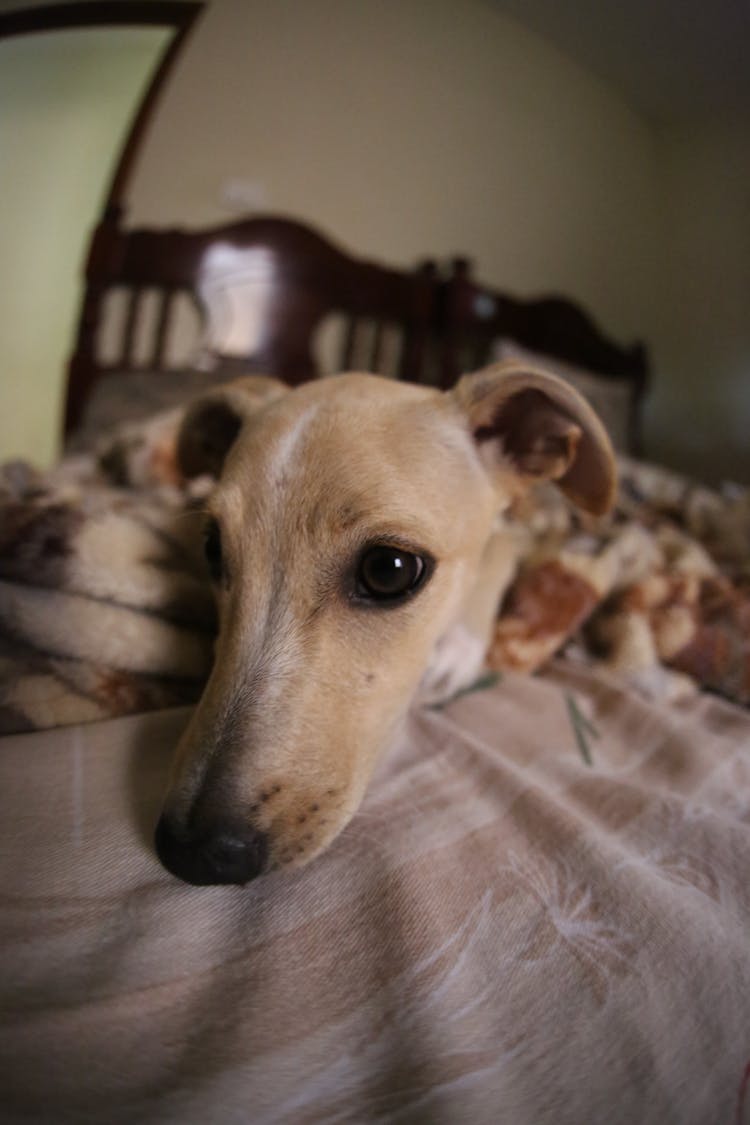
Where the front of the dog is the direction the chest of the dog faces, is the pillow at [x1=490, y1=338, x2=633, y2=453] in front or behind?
behind

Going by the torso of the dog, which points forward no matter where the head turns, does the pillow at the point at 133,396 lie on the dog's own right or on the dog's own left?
on the dog's own right

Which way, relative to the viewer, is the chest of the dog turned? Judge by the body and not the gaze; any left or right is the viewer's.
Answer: facing the viewer and to the left of the viewer

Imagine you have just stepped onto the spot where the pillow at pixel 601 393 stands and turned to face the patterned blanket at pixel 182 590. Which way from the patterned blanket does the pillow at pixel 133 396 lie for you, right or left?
right
